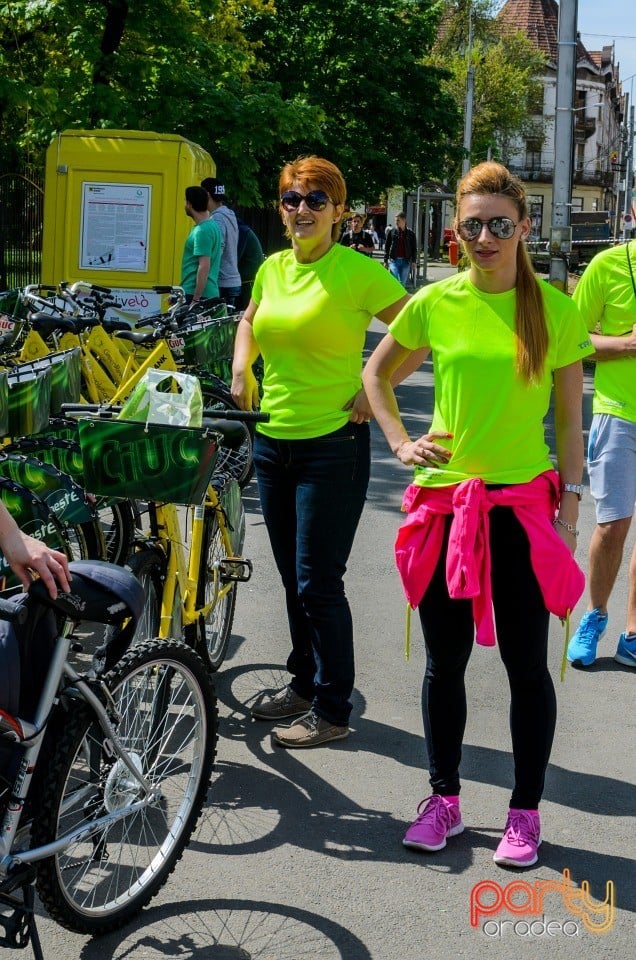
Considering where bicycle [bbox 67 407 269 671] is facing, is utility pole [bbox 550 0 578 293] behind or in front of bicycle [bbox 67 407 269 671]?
behind

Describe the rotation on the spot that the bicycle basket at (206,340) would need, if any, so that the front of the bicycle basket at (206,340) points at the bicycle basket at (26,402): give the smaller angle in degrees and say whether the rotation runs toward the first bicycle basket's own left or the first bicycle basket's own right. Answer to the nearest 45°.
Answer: approximately 45° to the first bicycle basket's own right

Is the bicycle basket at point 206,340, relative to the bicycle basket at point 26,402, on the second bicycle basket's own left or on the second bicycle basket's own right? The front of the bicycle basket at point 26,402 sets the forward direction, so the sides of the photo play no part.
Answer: on the second bicycle basket's own left

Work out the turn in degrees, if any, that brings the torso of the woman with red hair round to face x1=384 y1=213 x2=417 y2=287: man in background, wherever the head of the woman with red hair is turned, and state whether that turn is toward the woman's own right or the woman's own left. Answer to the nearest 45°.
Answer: approximately 135° to the woman's own right

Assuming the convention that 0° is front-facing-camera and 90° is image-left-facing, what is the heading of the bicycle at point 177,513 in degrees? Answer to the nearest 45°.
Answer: approximately 45°

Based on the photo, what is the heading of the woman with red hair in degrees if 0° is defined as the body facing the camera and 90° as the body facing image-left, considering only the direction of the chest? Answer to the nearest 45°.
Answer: approximately 45°

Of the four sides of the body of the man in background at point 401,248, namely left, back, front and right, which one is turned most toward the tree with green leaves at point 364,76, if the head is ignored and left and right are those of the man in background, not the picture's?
back

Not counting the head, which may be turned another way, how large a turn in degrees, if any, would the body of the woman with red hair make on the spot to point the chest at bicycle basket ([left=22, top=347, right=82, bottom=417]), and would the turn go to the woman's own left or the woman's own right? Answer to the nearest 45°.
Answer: approximately 90° to the woman's own right
